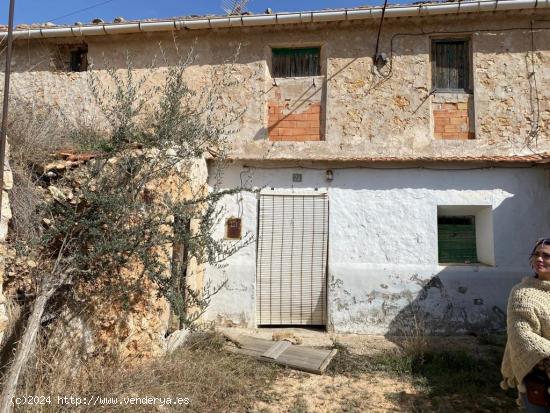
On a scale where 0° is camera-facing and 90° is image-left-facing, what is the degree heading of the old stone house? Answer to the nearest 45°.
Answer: approximately 0°
